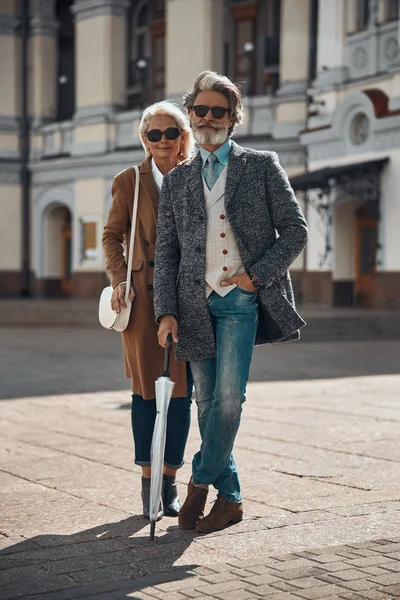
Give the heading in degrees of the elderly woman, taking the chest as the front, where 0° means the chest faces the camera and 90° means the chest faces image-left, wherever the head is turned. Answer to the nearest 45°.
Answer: approximately 0°

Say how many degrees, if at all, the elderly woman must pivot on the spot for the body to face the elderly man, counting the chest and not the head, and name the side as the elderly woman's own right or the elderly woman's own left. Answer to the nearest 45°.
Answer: approximately 45° to the elderly woman's own left
